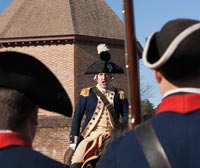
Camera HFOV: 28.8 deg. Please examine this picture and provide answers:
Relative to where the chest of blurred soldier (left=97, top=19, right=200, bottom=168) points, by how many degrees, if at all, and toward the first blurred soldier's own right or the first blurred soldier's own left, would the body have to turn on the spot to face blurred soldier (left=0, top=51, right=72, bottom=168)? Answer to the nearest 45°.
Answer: approximately 90° to the first blurred soldier's own left

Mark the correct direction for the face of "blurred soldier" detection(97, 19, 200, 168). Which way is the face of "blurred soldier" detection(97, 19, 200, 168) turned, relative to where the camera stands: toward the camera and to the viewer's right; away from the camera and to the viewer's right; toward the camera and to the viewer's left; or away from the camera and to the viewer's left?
away from the camera and to the viewer's left

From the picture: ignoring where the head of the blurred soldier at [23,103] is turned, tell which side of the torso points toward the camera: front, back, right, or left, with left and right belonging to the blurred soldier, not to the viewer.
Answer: back

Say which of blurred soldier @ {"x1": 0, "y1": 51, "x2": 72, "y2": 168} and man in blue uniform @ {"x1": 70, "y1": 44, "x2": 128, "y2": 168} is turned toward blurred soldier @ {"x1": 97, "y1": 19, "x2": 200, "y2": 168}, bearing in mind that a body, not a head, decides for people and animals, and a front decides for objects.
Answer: the man in blue uniform

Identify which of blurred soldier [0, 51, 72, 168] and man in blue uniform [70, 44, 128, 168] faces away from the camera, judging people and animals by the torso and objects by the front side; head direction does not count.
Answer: the blurred soldier

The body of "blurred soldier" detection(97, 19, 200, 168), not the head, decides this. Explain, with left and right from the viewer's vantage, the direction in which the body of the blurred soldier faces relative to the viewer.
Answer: facing away from the viewer

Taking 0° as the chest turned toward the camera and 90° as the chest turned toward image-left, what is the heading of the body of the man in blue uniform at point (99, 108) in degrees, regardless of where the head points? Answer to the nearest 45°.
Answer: approximately 0°

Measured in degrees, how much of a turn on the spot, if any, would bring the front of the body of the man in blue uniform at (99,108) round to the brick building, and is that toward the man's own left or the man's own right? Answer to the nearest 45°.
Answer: approximately 180°

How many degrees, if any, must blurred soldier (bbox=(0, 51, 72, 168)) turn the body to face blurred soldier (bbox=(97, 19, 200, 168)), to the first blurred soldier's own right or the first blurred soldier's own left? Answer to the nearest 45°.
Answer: approximately 90° to the first blurred soldier's own right
